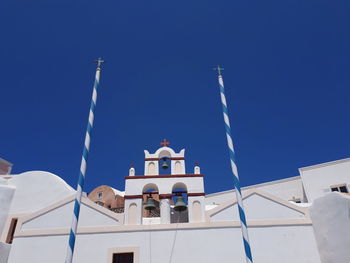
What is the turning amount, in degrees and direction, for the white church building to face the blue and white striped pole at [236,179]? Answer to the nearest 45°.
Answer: approximately 45° to its left

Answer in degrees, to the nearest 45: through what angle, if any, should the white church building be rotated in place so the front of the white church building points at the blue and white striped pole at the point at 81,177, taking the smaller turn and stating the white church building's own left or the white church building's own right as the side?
approximately 45° to the white church building's own right

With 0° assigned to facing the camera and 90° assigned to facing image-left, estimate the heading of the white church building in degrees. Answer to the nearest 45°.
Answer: approximately 0°
